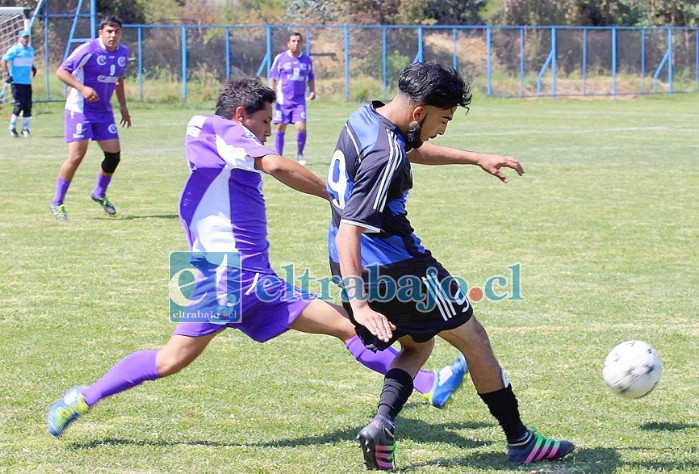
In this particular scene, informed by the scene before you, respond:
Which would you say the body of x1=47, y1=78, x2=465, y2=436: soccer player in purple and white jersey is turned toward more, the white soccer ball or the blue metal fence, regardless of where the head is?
the white soccer ball

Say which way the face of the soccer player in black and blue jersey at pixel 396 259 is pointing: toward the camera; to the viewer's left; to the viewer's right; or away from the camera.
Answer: to the viewer's right

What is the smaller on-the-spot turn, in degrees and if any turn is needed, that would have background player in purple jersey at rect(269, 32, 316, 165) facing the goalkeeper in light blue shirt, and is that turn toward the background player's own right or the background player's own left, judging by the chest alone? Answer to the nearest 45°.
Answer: approximately 135° to the background player's own right

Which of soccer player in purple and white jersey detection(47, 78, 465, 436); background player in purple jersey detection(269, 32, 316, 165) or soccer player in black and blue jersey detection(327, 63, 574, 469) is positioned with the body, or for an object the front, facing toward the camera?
the background player in purple jersey

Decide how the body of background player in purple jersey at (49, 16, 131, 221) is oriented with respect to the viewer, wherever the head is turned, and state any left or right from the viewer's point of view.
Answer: facing the viewer and to the right of the viewer

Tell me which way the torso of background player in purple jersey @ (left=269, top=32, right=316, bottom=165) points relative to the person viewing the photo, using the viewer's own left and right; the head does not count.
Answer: facing the viewer

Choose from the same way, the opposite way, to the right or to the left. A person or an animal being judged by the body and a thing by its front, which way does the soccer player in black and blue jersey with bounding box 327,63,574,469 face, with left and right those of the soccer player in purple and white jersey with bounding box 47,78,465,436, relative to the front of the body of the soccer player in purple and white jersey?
the same way

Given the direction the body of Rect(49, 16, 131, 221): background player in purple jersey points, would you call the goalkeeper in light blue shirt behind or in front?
behind

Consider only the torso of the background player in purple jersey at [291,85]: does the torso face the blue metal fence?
no

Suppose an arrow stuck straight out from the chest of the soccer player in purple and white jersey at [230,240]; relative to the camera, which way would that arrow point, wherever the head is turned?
to the viewer's right

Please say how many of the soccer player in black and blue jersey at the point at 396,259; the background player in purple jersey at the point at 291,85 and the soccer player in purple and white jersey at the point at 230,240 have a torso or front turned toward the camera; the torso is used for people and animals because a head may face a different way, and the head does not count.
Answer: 1

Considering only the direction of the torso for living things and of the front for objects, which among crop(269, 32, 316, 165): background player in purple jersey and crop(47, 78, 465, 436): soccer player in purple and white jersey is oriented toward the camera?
the background player in purple jersey

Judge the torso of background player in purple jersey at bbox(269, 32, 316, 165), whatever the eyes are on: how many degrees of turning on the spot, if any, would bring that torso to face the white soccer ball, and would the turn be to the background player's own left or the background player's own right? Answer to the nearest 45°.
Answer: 0° — they already face it

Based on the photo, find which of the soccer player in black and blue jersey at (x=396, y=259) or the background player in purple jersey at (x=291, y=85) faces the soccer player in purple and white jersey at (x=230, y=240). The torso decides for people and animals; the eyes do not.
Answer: the background player in purple jersey

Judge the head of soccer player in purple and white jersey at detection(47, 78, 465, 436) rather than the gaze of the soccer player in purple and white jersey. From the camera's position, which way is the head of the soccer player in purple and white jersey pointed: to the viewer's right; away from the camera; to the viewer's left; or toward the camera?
to the viewer's right

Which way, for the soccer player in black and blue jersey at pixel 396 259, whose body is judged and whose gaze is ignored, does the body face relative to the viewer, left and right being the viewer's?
facing to the right of the viewer

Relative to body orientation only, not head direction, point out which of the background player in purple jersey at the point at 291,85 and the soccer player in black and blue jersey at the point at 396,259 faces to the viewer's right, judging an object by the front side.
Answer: the soccer player in black and blue jersey

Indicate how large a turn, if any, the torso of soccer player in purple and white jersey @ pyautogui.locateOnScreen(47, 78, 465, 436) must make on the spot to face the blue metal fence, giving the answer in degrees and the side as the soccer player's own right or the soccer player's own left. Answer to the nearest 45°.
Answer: approximately 90° to the soccer player's own left

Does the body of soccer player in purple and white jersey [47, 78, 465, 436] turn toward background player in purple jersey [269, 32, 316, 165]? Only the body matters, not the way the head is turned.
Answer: no

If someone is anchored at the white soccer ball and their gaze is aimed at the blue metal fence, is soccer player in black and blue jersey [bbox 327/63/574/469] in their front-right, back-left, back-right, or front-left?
back-left
